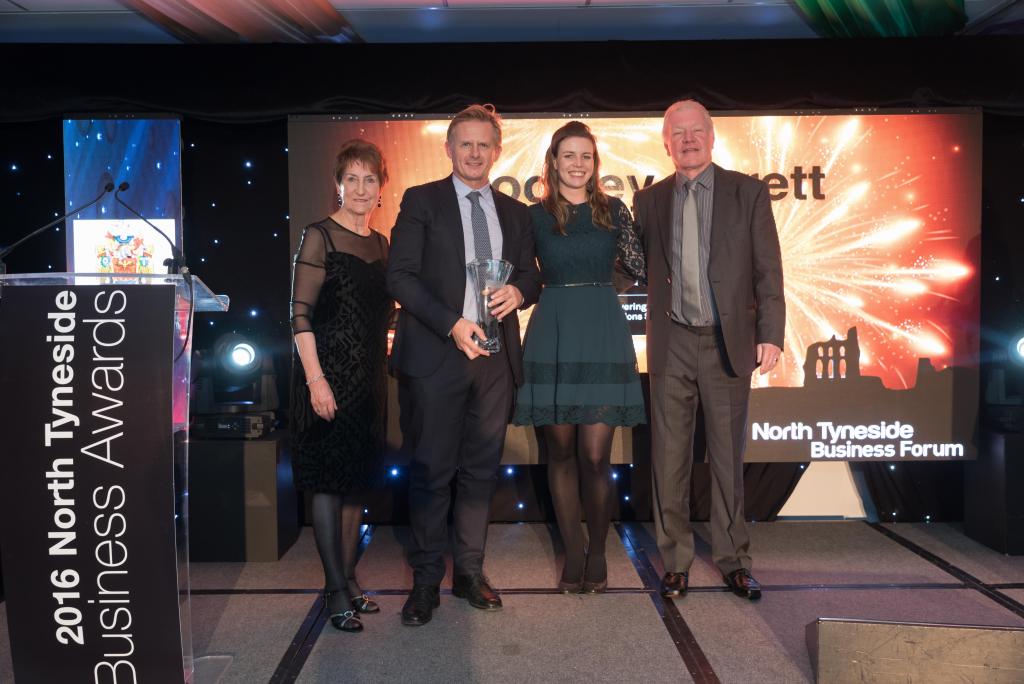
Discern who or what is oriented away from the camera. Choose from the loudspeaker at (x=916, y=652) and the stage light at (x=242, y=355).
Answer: the loudspeaker

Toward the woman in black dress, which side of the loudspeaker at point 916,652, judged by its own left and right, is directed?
left

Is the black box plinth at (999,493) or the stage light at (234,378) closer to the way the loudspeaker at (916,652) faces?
the black box plinth

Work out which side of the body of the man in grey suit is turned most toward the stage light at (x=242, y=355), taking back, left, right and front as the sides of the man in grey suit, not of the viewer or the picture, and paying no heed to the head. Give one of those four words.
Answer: right

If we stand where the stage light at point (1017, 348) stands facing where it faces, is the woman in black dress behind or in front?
in front

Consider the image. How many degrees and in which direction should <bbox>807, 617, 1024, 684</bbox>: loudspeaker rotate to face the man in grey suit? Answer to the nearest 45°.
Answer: approximately 45° to its left

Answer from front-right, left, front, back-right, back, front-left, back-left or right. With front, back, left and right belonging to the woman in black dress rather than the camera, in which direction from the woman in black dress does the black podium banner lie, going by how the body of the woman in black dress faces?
right

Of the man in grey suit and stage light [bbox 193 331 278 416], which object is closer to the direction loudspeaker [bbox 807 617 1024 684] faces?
the man in grey suit

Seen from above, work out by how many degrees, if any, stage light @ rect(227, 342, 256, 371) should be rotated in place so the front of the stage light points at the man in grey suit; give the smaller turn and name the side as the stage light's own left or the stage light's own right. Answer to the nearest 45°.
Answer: approximately 45° to the stage light's own left

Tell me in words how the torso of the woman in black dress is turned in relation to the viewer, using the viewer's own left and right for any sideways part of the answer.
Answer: facing the viewer and to the right of the viewer

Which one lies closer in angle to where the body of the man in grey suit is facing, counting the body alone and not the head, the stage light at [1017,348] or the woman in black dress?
the woman in black dress

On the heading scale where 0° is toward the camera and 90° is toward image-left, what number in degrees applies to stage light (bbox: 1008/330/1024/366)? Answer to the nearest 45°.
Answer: approximately 0°

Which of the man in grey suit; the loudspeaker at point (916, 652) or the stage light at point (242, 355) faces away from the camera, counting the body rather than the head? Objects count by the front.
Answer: the loudspeaker

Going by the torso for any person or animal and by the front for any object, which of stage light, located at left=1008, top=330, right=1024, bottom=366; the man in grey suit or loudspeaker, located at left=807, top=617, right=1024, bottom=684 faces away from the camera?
the loudspeaker

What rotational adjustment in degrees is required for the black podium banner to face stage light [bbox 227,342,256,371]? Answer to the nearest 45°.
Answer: approximately 180°

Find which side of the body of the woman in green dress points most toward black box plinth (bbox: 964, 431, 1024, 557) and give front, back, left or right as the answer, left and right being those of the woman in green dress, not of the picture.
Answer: left

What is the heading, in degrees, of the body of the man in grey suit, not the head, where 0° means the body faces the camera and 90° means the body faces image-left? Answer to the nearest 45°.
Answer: approximately 0°

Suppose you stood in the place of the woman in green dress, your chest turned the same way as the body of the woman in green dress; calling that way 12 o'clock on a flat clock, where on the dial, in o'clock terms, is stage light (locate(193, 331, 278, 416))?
The stage light is roughly at 4 o'clock from the woman in green dress.
